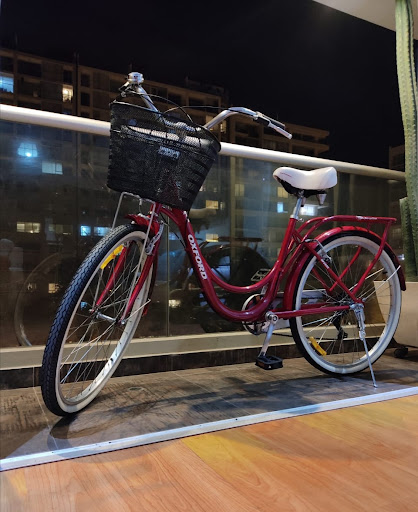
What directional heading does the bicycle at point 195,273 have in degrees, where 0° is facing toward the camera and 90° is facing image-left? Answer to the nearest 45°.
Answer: approximately 45°
